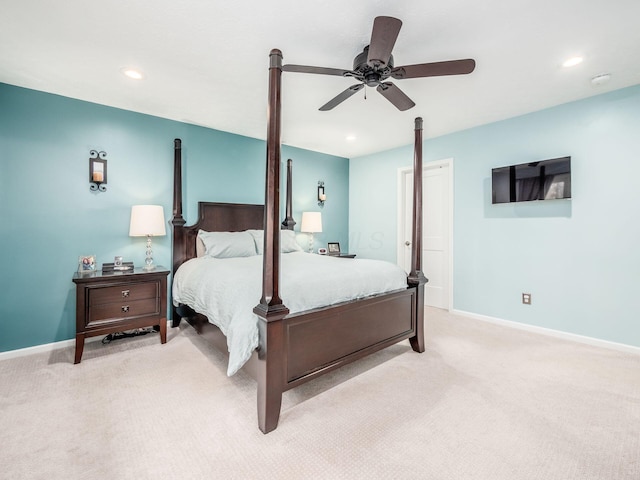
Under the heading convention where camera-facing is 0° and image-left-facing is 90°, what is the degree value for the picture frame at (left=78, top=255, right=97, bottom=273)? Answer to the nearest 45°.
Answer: approximately 0°

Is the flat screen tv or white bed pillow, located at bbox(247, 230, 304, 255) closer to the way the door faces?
the white bed pillow

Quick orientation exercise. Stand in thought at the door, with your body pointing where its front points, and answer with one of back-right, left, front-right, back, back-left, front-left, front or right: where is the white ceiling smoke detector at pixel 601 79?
left

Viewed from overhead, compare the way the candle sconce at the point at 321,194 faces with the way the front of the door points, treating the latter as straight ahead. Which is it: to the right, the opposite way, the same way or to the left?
to the left

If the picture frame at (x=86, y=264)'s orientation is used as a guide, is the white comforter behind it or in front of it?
in front

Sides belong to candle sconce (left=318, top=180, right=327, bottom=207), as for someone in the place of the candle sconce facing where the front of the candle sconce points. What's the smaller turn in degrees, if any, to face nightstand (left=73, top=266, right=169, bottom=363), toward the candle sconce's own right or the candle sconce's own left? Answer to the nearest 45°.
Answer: approximately 90° to the candle sconce's own right

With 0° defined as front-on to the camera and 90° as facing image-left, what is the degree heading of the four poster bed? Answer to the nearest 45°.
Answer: approximately 315°

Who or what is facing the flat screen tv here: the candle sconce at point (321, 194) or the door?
the candle sconce

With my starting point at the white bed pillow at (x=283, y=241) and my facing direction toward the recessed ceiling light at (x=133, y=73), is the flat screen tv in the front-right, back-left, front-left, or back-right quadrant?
back-left

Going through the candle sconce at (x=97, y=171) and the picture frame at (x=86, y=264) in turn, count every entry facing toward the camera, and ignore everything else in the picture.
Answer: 2

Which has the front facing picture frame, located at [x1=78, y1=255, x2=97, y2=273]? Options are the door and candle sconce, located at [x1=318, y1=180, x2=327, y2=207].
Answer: the door

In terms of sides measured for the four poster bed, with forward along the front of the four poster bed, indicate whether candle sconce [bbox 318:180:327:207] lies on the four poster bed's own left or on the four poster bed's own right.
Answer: on the four poster bed's own left
